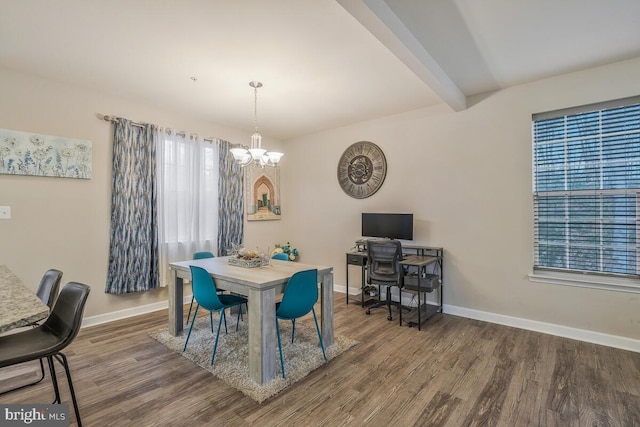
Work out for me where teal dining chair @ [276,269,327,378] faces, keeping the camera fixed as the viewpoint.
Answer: facing away from the viewer and to the left of the viewer

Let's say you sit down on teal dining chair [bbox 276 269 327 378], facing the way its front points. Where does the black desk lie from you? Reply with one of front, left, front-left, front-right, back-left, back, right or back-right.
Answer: right

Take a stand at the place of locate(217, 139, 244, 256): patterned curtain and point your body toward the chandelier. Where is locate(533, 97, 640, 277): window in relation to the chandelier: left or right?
left

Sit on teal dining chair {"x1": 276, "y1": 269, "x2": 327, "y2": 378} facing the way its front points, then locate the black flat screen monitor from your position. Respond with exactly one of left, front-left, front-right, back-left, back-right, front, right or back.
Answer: right

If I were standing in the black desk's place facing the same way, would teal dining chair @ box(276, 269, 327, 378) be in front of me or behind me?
in front

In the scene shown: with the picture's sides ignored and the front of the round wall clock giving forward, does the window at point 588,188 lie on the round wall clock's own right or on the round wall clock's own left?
on the round wall clock's own left

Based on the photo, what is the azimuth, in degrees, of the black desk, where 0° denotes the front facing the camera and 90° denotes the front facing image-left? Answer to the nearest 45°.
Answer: approximately 45°
